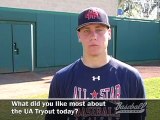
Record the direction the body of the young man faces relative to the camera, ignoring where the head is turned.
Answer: toward the camera
